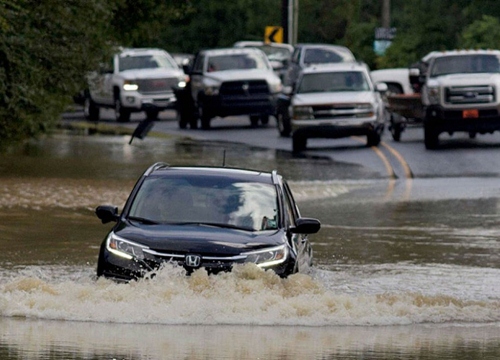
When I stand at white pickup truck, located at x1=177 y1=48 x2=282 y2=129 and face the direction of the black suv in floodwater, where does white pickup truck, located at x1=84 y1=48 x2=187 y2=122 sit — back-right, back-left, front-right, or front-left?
back-right

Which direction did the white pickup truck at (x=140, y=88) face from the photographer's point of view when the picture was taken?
facing the viewer and to the right of the viewer

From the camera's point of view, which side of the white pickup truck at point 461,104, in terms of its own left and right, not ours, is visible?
front

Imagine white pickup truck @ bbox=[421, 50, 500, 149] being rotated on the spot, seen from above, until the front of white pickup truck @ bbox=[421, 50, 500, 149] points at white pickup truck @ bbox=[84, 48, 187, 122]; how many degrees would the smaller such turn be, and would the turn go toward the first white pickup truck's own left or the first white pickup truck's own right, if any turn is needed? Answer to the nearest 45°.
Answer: approximately 135° to the first white pickup truck's own right

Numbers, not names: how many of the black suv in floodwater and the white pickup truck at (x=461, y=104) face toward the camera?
2

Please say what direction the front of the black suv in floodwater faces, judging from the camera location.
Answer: facing the viewer

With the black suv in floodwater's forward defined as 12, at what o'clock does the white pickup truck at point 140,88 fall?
The white pickup truck is roughly at 6 o'clock from the black suv in floodwater.
